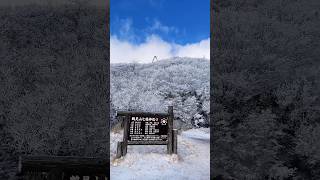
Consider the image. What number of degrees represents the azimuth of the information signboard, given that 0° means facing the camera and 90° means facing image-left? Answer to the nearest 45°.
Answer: approximately 0°
